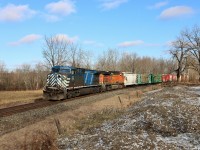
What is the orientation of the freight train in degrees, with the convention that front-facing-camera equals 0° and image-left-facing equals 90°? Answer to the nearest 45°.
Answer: approximately 45°
